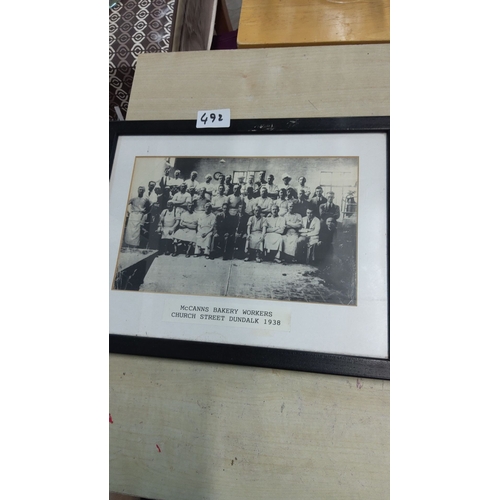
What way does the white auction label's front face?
toward the camera
